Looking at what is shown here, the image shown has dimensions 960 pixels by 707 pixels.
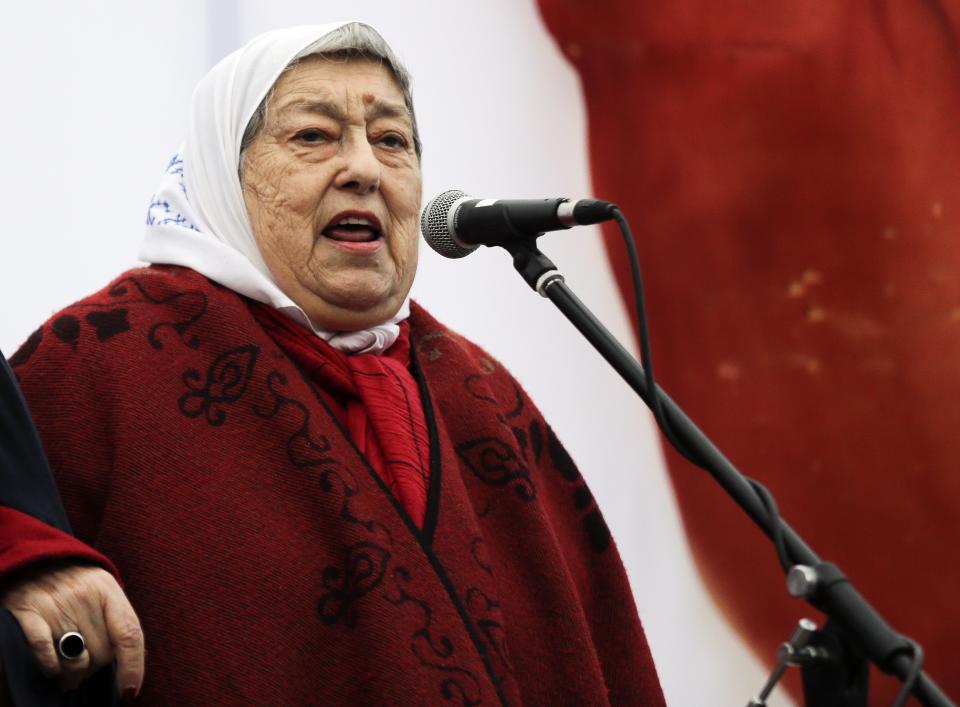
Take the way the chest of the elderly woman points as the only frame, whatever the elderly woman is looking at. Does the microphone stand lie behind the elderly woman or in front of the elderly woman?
in front

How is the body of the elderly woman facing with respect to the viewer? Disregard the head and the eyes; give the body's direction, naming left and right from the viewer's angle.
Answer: facing the viewer and to the right of the viewer
